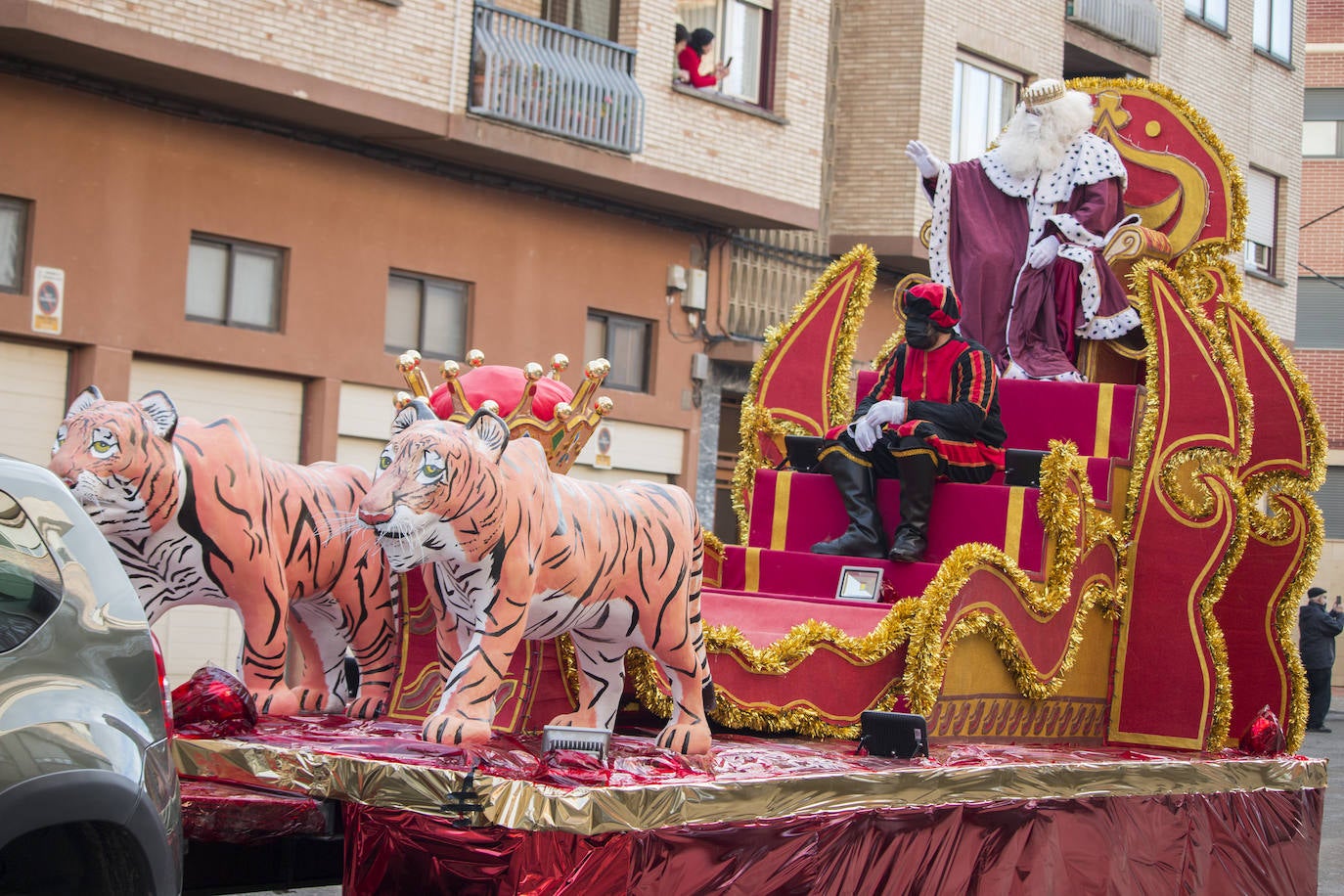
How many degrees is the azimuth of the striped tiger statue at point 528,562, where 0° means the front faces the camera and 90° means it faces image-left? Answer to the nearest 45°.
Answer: approximately 45°

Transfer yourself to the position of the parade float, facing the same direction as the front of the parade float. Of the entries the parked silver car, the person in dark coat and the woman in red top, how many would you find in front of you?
1

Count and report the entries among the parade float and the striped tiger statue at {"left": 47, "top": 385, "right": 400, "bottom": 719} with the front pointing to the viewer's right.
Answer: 0

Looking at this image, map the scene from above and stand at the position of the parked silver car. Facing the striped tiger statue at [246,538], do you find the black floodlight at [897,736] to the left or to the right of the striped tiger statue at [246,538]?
right

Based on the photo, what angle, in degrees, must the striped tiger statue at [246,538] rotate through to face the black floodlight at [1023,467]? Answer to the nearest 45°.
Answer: approximately 135° to its left

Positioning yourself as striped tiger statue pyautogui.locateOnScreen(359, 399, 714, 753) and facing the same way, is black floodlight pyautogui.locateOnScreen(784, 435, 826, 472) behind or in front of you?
behind

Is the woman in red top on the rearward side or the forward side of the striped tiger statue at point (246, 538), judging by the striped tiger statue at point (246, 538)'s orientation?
on the rearward side

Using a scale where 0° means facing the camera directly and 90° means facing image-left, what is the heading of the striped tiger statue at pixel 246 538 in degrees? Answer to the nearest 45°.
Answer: approximately 45°

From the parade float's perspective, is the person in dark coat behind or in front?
behind

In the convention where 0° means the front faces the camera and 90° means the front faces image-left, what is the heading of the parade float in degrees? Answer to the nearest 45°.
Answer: approximately 45°

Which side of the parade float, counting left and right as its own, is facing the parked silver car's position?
front

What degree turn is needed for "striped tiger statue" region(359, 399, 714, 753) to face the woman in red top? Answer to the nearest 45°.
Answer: approximately 135° to its right

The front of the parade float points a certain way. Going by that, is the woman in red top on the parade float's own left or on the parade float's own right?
on the parade float's own right
